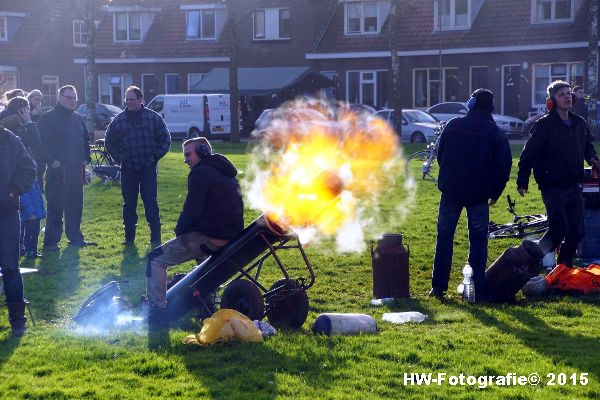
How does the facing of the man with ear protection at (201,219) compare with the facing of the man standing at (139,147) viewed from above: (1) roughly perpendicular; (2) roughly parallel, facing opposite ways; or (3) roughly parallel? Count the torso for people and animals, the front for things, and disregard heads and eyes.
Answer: roughly perpendicular

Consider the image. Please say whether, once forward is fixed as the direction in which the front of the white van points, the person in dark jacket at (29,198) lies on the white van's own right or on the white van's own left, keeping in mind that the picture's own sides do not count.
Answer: on the white van's own left

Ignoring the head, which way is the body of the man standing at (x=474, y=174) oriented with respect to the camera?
away from the camera

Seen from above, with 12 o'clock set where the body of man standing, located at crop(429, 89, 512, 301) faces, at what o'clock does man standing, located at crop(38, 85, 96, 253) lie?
man standing, located at crop(38, 85, 96, 253) is roughly at 10 o'clock from man standing, located at crop(429, 89, 512, 301).

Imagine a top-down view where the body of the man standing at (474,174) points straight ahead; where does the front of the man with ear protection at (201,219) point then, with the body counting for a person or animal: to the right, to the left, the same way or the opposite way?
to the left

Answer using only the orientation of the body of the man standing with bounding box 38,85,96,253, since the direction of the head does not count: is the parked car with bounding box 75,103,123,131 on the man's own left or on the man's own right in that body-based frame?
on the man's own left

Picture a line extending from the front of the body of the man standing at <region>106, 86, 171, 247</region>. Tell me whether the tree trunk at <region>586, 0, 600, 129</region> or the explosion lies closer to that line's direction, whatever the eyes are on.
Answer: the explosion

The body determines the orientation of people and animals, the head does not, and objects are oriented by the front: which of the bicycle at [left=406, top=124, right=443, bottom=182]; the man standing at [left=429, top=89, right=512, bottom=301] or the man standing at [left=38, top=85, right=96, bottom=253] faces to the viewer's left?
the bicycle

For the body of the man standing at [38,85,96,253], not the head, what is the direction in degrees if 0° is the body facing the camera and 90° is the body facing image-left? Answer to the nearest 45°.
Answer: approximately 315°

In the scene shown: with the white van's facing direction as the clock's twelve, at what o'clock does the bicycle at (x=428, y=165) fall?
The bicycle is roughly at 7 o'clock from the white van.
